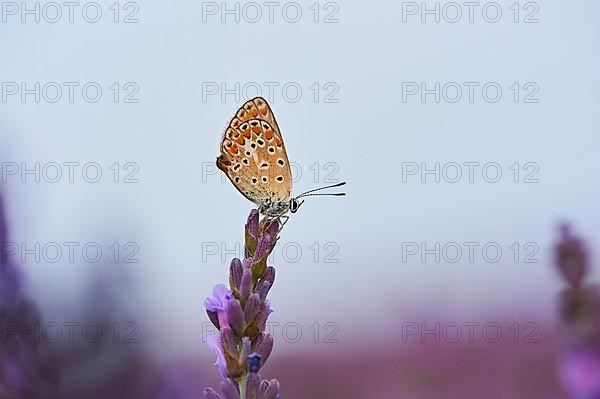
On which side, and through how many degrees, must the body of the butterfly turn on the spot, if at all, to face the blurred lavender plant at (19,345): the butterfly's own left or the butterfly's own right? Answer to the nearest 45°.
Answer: approximately 180°

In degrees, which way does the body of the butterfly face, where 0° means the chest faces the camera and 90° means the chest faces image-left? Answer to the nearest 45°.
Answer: approximately 270°

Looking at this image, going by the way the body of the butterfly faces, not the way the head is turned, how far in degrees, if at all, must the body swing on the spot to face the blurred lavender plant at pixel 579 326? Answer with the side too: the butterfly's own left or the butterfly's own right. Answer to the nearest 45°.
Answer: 0° — it already faces it
